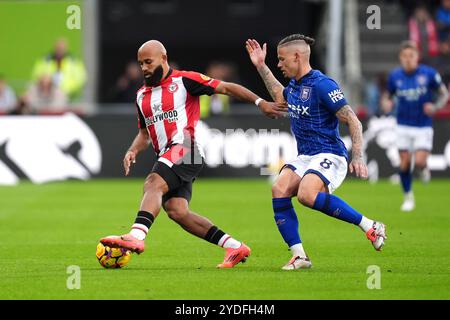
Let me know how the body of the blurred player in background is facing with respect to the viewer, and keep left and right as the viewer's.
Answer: facing the viewer

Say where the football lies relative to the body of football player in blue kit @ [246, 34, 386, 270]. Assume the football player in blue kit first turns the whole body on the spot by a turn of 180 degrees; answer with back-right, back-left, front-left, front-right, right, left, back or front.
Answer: back-left

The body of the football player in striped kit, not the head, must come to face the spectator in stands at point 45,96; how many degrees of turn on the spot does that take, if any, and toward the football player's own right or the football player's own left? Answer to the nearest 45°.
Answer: approximately 135° to the football player's own right

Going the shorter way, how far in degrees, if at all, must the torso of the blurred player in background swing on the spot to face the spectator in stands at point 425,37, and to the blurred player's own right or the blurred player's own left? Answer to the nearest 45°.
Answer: approximately 180°

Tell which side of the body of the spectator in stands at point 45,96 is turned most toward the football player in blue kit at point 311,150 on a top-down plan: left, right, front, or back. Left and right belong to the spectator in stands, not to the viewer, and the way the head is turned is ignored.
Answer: front

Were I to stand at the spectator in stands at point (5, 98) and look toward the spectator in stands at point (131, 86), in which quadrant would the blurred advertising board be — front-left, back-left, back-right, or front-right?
front-right

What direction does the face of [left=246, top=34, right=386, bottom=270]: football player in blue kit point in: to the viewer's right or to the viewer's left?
to the viewer's left

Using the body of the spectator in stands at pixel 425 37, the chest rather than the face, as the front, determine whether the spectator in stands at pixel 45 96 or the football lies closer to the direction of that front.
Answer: the football

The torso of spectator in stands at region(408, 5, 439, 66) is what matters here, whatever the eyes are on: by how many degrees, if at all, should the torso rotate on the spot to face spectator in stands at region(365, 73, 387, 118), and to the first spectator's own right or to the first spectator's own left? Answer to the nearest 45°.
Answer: approximately 45° to the first spectator's own right

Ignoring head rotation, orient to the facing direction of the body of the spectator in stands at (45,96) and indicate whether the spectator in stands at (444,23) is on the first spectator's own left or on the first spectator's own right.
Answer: on the first spectator's own left
